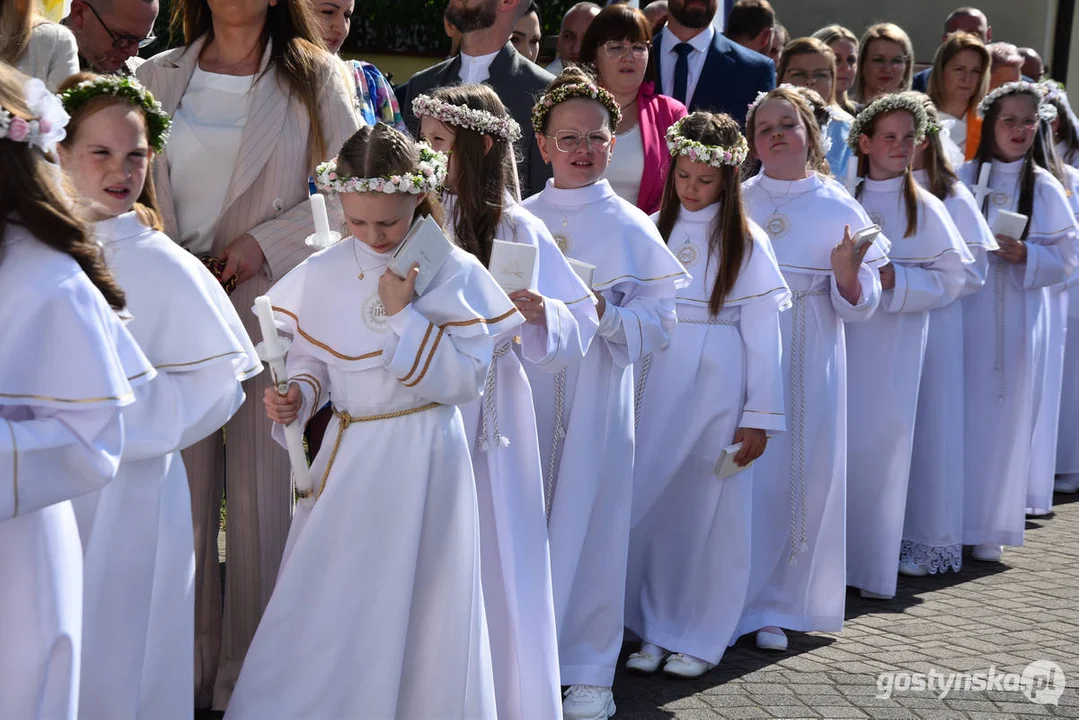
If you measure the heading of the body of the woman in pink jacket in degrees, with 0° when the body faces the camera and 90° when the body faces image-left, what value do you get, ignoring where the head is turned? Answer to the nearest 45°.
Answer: approximately 45°

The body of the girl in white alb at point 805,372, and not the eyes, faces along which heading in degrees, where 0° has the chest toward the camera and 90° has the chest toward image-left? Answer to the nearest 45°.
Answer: approximately 45°
